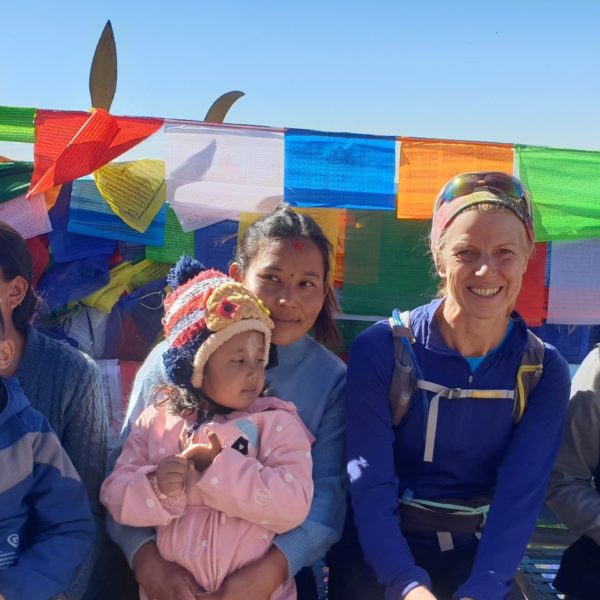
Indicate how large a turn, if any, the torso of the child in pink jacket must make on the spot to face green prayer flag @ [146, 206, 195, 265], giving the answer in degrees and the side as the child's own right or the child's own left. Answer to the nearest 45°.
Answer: approximately 180°

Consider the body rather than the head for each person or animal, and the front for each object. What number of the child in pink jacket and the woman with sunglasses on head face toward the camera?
2

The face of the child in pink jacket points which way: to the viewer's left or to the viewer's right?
to the viewer's right

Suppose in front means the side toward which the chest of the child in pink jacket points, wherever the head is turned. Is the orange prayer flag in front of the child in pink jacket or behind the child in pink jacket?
behind

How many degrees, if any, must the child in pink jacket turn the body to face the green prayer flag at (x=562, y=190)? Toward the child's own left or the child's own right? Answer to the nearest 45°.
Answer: approximately 135° to the child's own left

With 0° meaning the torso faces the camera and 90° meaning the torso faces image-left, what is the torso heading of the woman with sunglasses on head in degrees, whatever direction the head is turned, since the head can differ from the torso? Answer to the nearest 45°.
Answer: approximately 0°

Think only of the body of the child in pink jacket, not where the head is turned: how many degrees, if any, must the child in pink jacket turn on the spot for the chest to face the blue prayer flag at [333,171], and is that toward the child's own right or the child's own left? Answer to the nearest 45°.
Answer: approximately 180°

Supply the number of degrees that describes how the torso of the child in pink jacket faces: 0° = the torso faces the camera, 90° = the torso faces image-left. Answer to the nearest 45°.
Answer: approximately 0°

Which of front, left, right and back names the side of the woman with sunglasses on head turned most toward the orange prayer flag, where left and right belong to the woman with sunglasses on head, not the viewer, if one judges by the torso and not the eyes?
back

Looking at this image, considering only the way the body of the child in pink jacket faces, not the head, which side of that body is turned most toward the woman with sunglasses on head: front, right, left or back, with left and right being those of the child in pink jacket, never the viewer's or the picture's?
left
